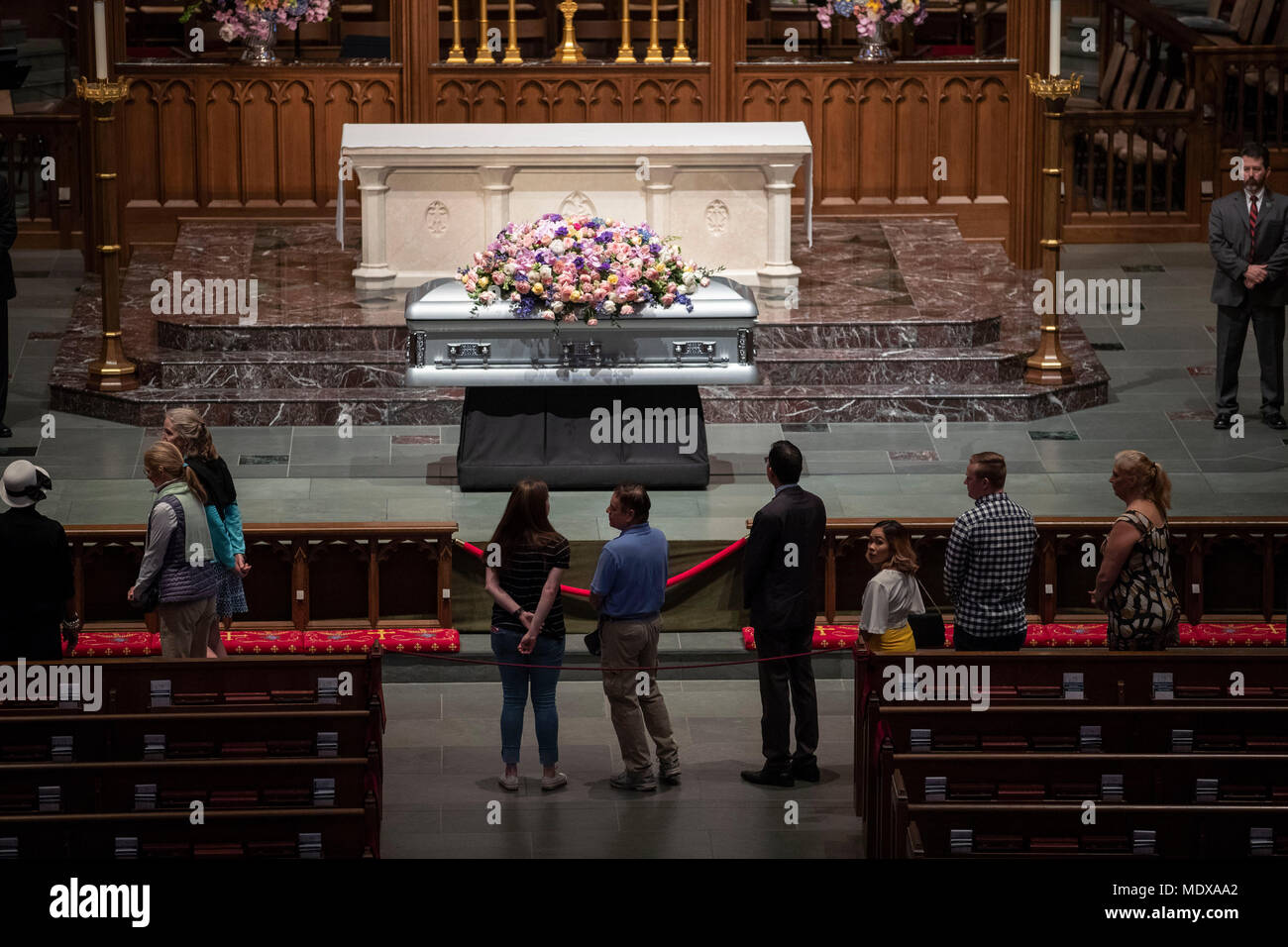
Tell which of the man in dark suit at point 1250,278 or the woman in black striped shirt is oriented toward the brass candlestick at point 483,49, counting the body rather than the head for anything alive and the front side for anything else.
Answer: the woman in black striped shirt

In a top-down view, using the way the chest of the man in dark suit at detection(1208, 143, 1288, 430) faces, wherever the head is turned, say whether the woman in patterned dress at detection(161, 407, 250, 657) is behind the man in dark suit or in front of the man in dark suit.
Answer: in front

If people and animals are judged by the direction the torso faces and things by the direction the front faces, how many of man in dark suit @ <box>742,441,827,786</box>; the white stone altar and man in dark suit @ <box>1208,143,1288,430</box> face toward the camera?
2

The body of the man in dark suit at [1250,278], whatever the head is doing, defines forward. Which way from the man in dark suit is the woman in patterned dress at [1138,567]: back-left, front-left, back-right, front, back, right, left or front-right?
front

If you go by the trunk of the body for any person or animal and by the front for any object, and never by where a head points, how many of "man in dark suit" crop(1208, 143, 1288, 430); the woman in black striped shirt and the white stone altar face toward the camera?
2

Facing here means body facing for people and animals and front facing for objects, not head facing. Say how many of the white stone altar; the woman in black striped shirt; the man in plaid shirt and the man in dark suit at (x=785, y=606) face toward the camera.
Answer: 1

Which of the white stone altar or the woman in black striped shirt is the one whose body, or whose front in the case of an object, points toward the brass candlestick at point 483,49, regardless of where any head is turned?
the woman in black striped shirt

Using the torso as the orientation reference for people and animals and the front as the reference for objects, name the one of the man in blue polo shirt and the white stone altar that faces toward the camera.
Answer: the white stone altar

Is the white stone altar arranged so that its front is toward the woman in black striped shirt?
yes

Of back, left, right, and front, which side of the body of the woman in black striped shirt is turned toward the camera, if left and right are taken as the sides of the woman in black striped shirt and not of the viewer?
back

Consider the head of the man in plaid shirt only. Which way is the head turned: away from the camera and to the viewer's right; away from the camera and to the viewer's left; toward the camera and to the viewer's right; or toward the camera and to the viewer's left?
away from the camera and to the viewer's left

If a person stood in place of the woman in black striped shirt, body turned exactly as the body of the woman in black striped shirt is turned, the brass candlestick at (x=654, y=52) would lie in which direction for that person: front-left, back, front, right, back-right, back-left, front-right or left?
front

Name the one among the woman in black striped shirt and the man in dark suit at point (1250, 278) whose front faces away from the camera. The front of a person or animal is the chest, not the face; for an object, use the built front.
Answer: the woman in black striped shirt

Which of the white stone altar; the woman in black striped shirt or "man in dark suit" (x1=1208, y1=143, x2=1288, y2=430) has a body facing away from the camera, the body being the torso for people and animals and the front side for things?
the woman in black striped shirt

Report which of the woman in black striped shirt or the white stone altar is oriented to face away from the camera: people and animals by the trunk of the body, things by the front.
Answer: the woman in black striped shirt

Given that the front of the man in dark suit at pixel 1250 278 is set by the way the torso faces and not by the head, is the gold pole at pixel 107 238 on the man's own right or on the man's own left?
on the man's own right

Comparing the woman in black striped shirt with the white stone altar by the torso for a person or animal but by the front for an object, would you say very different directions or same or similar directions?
very different directions

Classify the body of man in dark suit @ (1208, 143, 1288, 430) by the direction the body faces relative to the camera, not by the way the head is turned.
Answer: toward the camera

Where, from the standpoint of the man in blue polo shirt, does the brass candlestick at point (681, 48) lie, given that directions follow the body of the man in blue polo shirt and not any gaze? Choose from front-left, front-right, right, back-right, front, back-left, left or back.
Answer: front-right

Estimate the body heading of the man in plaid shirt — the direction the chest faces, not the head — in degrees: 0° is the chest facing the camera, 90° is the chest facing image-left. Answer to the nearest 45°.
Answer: approximately 135°

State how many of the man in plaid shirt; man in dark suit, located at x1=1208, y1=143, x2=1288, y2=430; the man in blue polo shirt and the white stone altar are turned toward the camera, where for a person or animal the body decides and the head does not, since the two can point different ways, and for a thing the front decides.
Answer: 2

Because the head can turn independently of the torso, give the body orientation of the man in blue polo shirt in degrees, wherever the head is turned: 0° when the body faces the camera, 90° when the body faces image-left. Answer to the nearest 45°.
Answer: approximately 135°

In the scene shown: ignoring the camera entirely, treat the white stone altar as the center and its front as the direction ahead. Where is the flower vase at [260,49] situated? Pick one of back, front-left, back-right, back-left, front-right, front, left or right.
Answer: back-right
